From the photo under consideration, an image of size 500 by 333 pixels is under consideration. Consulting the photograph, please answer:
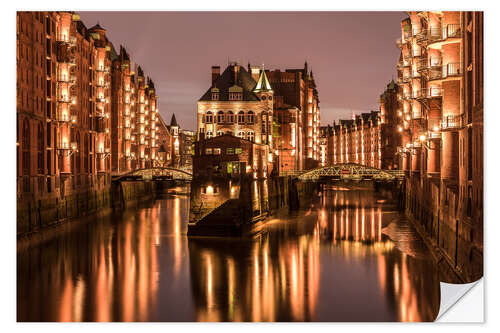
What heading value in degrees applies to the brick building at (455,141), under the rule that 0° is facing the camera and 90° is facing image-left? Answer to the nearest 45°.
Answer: approximately 90°

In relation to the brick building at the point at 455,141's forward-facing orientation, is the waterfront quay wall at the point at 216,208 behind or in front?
in front
